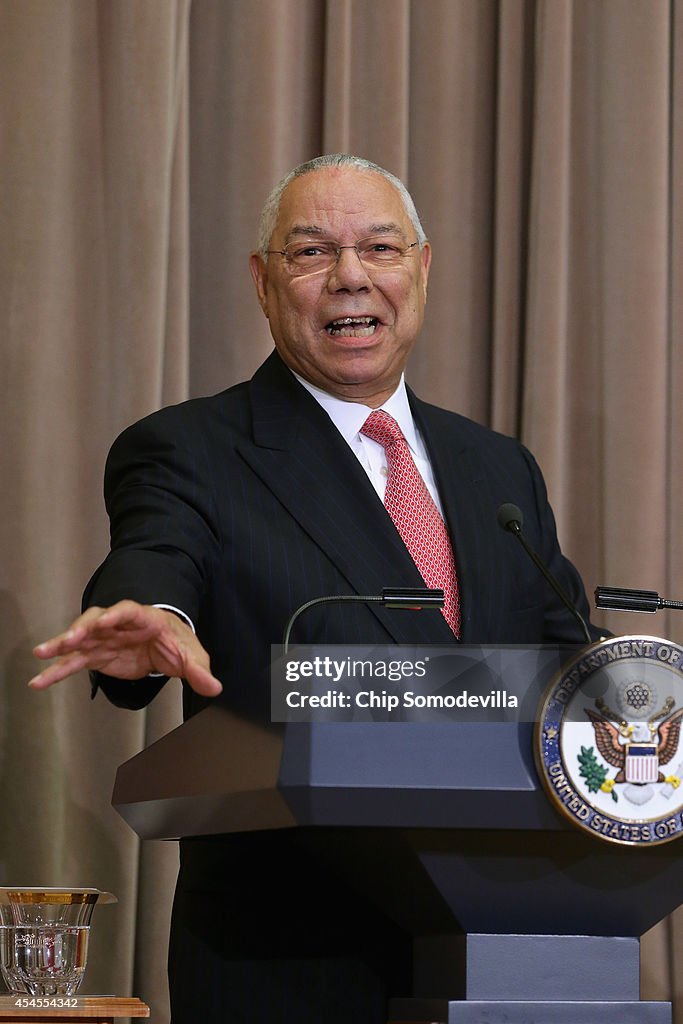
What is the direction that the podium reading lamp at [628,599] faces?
to the viewer's left

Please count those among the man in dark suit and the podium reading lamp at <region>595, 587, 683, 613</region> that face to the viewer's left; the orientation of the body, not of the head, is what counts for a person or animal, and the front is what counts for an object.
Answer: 1

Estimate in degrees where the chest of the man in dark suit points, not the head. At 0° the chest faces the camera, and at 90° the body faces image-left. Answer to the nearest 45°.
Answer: approximately 315°

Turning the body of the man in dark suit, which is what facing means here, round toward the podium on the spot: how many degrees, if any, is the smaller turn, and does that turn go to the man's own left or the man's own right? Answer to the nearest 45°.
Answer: approximately 45° to the man's own right

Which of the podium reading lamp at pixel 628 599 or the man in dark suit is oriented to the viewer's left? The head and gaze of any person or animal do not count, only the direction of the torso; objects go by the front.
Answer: the podium reading lamp
